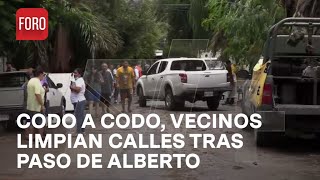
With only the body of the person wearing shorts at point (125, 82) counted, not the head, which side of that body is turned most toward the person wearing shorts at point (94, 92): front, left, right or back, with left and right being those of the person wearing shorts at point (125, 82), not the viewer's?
right

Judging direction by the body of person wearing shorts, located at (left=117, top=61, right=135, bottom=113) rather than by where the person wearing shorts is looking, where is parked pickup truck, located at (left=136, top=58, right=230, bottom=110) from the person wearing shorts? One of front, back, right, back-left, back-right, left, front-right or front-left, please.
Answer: back-left
